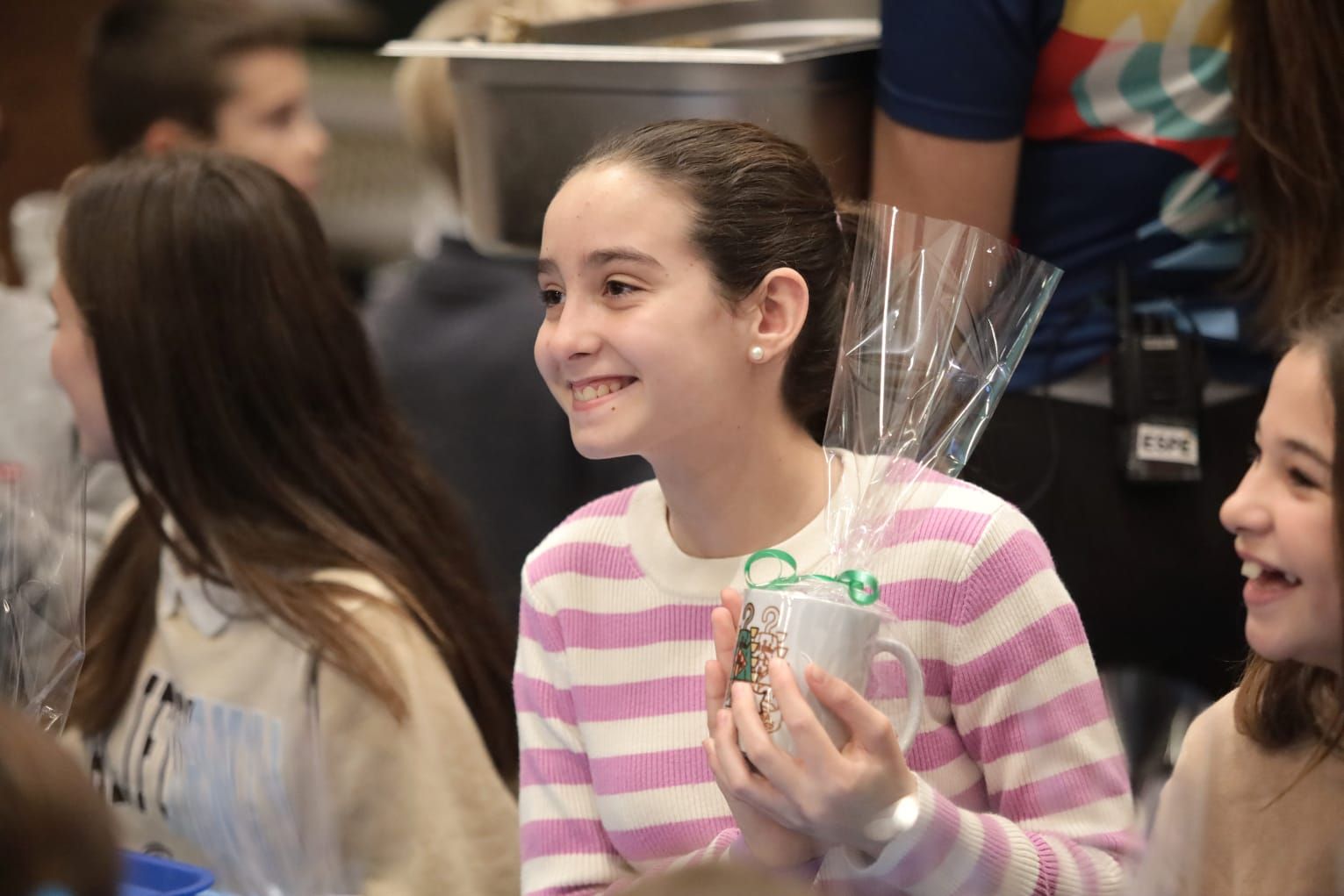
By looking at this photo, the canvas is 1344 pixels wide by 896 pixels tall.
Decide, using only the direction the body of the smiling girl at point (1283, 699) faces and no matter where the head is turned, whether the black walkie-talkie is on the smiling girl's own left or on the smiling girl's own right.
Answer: on the smiling girl's own right

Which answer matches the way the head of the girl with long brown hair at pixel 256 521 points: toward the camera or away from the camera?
away from the camera

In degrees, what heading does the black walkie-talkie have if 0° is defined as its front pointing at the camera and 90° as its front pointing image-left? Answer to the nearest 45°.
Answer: approximately 0°

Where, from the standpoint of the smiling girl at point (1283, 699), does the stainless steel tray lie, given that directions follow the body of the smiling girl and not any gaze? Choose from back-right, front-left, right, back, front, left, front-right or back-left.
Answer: right

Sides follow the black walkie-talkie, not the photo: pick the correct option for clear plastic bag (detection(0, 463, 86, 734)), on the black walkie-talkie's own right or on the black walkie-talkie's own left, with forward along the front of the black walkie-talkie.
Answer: on the black walkie-talkie's own right

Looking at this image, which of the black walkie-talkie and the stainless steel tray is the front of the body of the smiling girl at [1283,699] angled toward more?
the stainless steel tray

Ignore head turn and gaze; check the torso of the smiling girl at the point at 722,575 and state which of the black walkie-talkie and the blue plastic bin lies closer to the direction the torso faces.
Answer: the blue plastic bin

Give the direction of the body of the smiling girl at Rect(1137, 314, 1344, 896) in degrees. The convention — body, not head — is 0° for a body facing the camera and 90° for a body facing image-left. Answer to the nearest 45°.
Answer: approximately 45°

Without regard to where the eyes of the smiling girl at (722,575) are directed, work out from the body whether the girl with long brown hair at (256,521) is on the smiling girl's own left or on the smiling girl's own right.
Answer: on the smiling girl's own right

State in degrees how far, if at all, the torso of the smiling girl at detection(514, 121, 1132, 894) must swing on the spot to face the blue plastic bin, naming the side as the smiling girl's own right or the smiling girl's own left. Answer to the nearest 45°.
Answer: approximately 45° to the smiling girl's own right

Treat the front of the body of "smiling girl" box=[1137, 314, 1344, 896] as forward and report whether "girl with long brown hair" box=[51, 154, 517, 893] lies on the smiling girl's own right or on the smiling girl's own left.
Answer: on the smiling girl's own right

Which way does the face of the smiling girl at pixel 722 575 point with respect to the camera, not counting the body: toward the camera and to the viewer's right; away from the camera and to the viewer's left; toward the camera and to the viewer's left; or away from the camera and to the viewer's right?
toward the camera and to the viewer's left

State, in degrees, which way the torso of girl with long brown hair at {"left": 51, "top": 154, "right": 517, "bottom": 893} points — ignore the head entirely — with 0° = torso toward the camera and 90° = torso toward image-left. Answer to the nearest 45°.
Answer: approximately 45°
